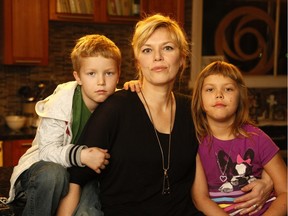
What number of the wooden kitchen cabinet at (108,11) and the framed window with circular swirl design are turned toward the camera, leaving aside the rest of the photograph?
2

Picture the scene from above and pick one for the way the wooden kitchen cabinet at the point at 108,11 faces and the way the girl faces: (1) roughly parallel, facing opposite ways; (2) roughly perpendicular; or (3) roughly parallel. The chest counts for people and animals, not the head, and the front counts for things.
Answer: roughly parallel

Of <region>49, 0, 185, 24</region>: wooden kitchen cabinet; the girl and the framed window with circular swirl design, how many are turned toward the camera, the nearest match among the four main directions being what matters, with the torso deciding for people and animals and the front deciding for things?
3

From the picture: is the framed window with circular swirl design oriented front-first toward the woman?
yes

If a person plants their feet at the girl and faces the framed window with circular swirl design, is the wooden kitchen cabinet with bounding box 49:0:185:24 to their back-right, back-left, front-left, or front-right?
front-left

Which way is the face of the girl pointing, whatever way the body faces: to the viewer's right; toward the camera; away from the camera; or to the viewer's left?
toward the camera

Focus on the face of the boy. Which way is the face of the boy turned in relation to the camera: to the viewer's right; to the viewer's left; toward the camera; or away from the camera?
toward the camera

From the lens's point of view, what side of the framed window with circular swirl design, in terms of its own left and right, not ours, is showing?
front

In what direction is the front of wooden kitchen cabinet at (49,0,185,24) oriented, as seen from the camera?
facing the viewer

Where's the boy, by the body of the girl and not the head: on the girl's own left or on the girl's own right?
on the girl's own right

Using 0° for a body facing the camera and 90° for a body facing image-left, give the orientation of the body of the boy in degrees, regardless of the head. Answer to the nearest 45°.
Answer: approximately 315°

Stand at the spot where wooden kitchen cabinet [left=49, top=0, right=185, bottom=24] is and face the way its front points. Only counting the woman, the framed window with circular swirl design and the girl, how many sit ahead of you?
2

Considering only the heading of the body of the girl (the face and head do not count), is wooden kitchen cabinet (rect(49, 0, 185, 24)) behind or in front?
behind

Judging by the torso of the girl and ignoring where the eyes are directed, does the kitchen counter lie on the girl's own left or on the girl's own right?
on the girl's own right

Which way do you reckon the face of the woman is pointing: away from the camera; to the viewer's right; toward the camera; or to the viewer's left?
toward the camera

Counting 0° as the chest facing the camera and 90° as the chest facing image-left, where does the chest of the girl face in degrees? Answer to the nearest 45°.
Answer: approximately 0°
